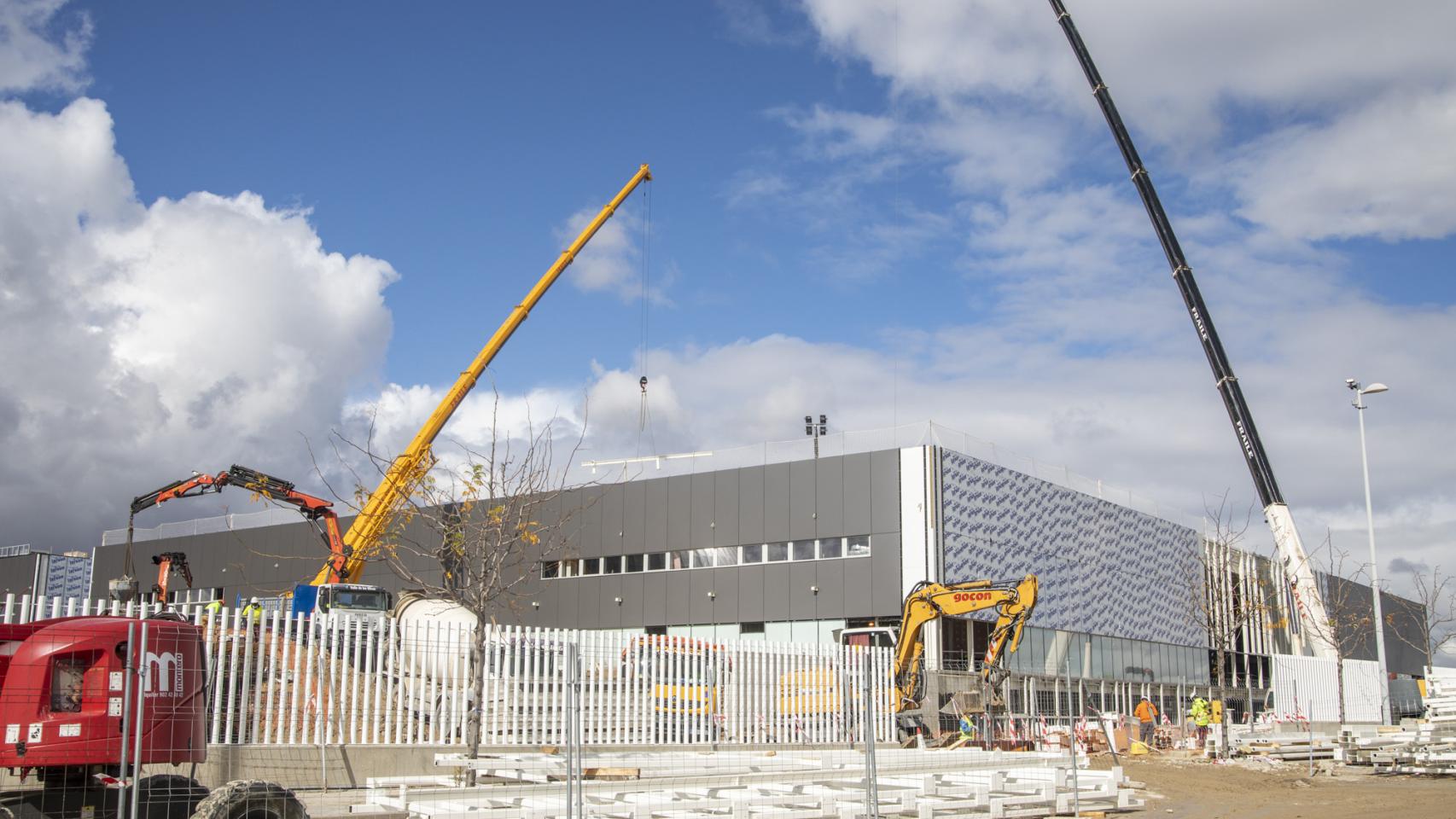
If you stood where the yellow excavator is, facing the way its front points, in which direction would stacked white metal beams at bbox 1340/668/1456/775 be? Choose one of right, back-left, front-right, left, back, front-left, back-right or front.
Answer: front

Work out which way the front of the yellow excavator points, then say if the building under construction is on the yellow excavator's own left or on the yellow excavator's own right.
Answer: on the yellow excavator's own left

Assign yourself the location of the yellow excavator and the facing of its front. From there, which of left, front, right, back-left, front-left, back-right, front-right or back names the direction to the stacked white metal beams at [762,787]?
right

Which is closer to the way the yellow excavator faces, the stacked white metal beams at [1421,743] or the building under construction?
the stacked white metal beams

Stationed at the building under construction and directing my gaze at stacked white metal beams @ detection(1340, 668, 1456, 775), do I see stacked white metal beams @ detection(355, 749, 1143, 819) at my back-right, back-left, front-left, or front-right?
front-right

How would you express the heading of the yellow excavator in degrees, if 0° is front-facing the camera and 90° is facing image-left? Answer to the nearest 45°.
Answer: approximately 270°

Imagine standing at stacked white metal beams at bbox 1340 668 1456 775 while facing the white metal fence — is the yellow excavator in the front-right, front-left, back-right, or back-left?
front-right

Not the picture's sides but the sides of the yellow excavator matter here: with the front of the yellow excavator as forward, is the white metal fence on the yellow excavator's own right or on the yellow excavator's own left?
on the yellow excavator's own right
